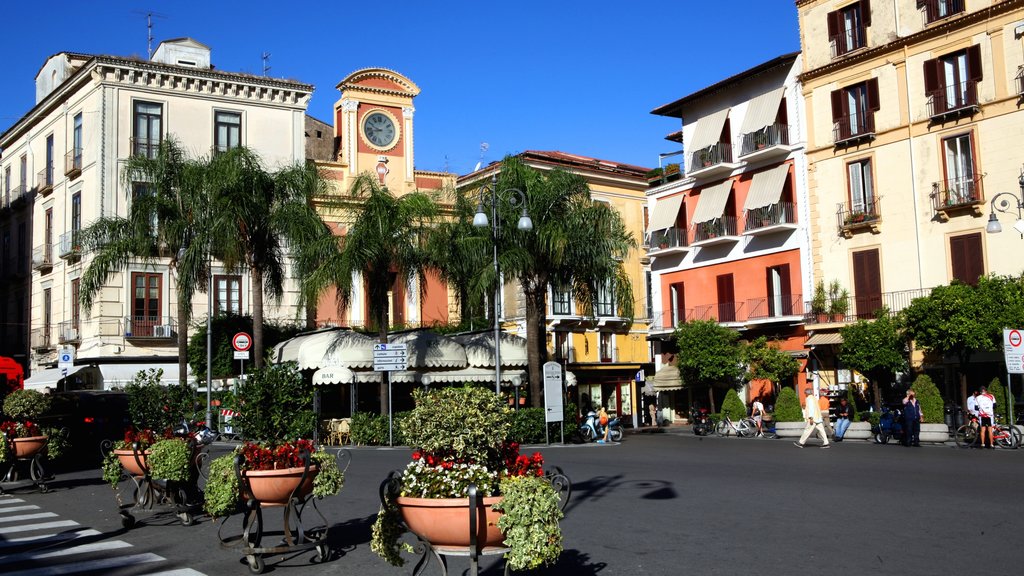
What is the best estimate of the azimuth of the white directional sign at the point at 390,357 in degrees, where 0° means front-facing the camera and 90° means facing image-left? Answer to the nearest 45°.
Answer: approximately 0°

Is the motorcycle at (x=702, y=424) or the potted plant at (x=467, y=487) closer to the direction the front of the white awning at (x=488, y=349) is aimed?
the potted plant

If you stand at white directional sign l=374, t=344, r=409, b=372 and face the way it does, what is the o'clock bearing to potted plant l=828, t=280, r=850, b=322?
The potted plant is roughly at 8 o'clock from the white directional sign.

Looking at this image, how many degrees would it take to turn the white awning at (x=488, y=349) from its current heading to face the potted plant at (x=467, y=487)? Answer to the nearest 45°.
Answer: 0° — it already faces it

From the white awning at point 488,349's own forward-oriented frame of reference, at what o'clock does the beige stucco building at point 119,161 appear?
The beige stucco building is roughly at 4 o'clock from the white awning.

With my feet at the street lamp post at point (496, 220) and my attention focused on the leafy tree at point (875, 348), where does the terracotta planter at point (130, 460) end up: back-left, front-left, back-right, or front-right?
back-right

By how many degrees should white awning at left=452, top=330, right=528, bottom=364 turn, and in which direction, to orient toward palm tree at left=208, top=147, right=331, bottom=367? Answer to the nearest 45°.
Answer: approximately 45° to its right

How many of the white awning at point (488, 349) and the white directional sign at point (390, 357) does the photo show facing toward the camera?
2

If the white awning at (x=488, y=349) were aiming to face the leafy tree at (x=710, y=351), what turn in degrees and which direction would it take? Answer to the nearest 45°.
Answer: approximately 90° to its left

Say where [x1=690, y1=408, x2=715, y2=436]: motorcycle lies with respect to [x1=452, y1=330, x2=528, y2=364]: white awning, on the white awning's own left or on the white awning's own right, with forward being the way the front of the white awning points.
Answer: on the white awning's own left

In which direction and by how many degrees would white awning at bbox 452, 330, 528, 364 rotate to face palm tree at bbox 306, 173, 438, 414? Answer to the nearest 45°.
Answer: approximately 45° to its right

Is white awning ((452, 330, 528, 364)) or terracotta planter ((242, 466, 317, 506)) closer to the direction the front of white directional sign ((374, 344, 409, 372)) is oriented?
the terracotta planter

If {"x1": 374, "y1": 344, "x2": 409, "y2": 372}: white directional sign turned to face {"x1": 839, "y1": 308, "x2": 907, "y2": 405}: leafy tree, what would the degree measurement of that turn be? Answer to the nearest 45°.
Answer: approximately 90° to its left
